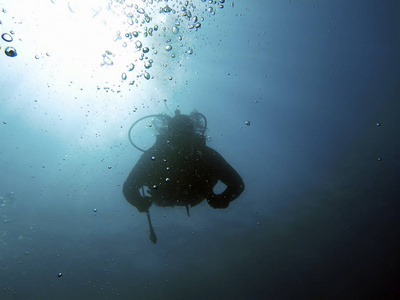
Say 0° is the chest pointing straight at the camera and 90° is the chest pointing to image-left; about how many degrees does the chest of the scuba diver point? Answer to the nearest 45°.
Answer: approximately 0°

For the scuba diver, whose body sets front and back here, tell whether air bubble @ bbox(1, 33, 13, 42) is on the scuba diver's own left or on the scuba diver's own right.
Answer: on the scuba diver's own right
